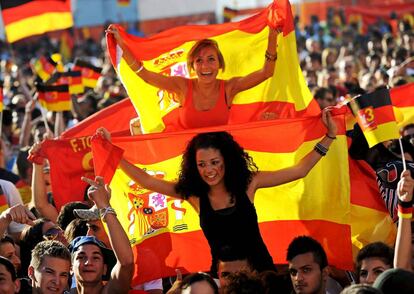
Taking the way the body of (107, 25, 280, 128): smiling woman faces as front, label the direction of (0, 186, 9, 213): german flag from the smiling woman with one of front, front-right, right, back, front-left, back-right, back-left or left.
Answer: right

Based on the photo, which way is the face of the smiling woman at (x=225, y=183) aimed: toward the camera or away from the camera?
toward the camera

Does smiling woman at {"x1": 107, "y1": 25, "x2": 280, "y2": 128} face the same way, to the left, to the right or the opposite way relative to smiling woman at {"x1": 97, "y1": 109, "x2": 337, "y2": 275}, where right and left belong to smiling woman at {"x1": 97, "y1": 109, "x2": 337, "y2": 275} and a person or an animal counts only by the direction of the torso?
the same way

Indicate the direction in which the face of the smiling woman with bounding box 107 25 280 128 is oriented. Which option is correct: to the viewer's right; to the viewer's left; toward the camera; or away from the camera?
toward the camera

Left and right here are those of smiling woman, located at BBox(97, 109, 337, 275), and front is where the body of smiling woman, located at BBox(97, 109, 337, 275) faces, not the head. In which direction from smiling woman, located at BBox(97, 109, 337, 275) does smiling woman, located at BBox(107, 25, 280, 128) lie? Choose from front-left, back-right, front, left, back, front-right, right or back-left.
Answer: back

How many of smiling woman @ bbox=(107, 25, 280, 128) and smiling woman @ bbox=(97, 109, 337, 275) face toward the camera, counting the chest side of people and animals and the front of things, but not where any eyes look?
2

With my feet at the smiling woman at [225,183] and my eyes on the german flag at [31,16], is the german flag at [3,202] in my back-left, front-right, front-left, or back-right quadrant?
front-left

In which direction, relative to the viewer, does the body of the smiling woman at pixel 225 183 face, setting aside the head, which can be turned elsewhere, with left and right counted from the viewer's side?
facing the viewer

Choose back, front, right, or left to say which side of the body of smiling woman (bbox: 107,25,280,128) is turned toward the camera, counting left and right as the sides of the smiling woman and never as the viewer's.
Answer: front

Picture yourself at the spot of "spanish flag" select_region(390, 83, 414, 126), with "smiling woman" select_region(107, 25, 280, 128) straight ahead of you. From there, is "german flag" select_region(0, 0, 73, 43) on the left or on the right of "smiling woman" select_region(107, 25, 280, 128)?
right

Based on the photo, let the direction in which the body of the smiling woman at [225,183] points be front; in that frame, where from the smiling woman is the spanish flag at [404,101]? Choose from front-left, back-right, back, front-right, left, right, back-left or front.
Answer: back-left

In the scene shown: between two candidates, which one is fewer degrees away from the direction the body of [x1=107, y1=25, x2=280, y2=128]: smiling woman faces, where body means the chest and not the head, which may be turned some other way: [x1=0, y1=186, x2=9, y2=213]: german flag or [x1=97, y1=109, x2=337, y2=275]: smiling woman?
the smiling woman

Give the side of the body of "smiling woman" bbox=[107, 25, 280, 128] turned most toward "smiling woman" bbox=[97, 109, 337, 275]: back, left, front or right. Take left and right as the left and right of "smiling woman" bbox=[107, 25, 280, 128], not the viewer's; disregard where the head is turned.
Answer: front
